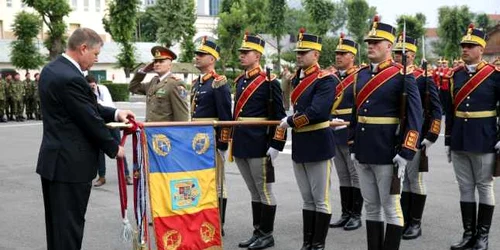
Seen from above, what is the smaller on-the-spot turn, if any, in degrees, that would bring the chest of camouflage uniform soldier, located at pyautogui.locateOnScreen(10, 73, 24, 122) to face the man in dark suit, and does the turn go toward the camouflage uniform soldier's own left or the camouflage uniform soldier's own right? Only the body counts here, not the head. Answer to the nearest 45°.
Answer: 0° — they already face them

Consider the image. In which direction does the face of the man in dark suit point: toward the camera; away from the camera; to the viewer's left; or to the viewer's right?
to the viewer's right

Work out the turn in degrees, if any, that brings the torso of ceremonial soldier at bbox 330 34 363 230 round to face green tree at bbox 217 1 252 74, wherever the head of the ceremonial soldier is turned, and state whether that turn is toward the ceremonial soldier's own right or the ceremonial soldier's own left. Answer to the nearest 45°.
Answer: approximately 135° to the ceremonial soldier's own right

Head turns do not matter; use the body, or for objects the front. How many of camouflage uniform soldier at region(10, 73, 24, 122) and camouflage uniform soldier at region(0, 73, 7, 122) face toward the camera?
2

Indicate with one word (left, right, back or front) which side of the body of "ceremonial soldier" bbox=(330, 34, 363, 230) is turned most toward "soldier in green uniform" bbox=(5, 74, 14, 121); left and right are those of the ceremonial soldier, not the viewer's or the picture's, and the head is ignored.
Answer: right

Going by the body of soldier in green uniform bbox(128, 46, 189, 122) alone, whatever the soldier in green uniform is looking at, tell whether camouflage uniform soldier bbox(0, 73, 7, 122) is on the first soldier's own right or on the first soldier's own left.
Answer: on the first soldier's own right

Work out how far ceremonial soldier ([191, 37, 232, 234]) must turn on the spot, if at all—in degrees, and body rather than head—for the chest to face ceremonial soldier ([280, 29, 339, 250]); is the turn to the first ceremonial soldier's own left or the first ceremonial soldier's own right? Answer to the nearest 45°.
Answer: approximately 90° to the first ceremonial soldier's own left

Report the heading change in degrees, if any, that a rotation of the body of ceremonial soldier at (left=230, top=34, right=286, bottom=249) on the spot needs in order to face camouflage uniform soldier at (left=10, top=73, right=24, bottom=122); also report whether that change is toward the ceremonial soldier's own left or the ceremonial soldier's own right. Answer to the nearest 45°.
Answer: approximately 90° to the ceremonial soldier's own right

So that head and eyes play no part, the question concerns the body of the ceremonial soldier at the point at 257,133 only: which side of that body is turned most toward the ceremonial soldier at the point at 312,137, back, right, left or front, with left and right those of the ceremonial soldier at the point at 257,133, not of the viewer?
left
